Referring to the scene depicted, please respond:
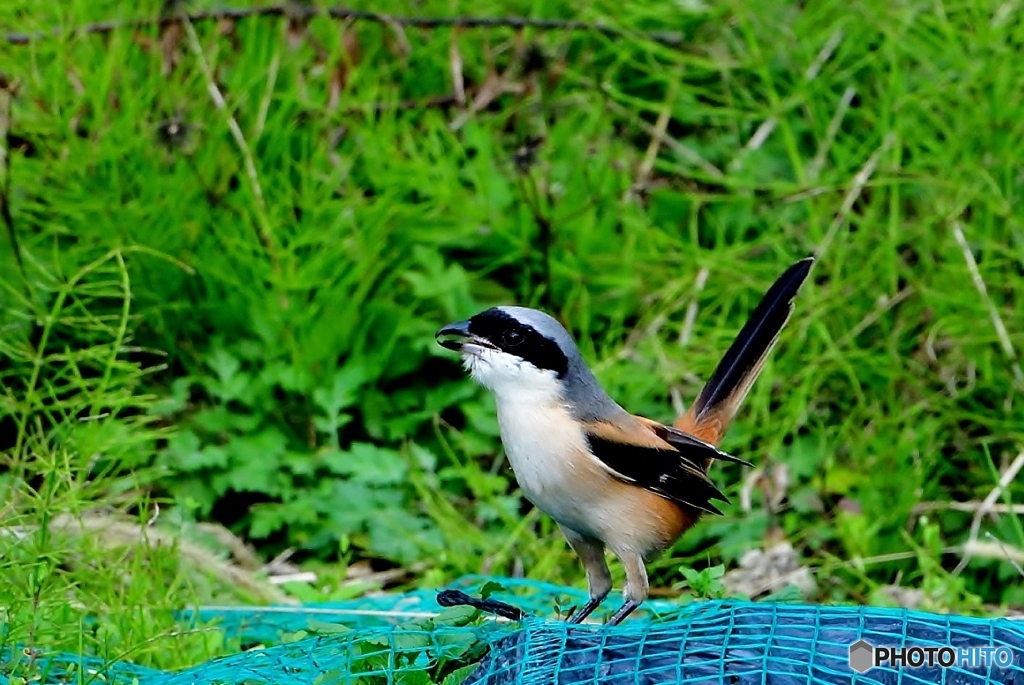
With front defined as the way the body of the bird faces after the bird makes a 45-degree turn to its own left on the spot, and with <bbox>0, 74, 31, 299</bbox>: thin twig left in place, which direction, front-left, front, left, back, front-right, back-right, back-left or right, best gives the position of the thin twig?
right

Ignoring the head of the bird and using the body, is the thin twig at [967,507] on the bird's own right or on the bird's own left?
on the bird's own right

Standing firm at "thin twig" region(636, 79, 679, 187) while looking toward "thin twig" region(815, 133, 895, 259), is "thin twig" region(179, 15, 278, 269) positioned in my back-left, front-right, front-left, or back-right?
back-right

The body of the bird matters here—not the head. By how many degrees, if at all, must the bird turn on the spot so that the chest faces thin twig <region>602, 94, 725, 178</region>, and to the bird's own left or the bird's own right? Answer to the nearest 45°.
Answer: approximately 90° to the bird's own right

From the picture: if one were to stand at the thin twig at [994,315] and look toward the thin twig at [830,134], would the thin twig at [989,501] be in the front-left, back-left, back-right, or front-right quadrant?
back-left

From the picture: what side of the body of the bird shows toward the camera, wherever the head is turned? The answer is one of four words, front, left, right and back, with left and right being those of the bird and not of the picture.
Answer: left

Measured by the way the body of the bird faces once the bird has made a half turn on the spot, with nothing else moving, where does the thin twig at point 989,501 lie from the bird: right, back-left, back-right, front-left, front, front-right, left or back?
front-left

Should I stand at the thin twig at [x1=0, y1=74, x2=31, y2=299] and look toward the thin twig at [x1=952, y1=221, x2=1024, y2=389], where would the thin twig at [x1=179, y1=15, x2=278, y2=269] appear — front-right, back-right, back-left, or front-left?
front-left

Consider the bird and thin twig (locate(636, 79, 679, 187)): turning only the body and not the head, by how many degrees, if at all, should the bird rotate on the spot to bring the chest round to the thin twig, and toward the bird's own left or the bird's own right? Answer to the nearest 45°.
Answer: approximately 90° to the bird's own right

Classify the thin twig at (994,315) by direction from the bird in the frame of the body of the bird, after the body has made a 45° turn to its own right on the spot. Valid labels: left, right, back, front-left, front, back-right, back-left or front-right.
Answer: right

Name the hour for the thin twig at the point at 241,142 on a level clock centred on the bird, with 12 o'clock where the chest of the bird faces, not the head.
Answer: The thin twig is roughly at 2 o'clock from the bird.

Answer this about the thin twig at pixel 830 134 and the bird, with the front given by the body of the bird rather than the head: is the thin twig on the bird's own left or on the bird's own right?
on the bird's own right
